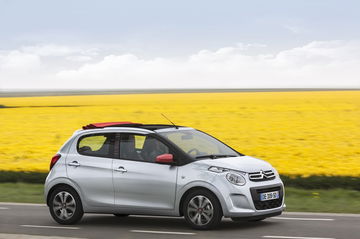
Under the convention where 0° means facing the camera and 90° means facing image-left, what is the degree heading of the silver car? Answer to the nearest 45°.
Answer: approximately 315°
